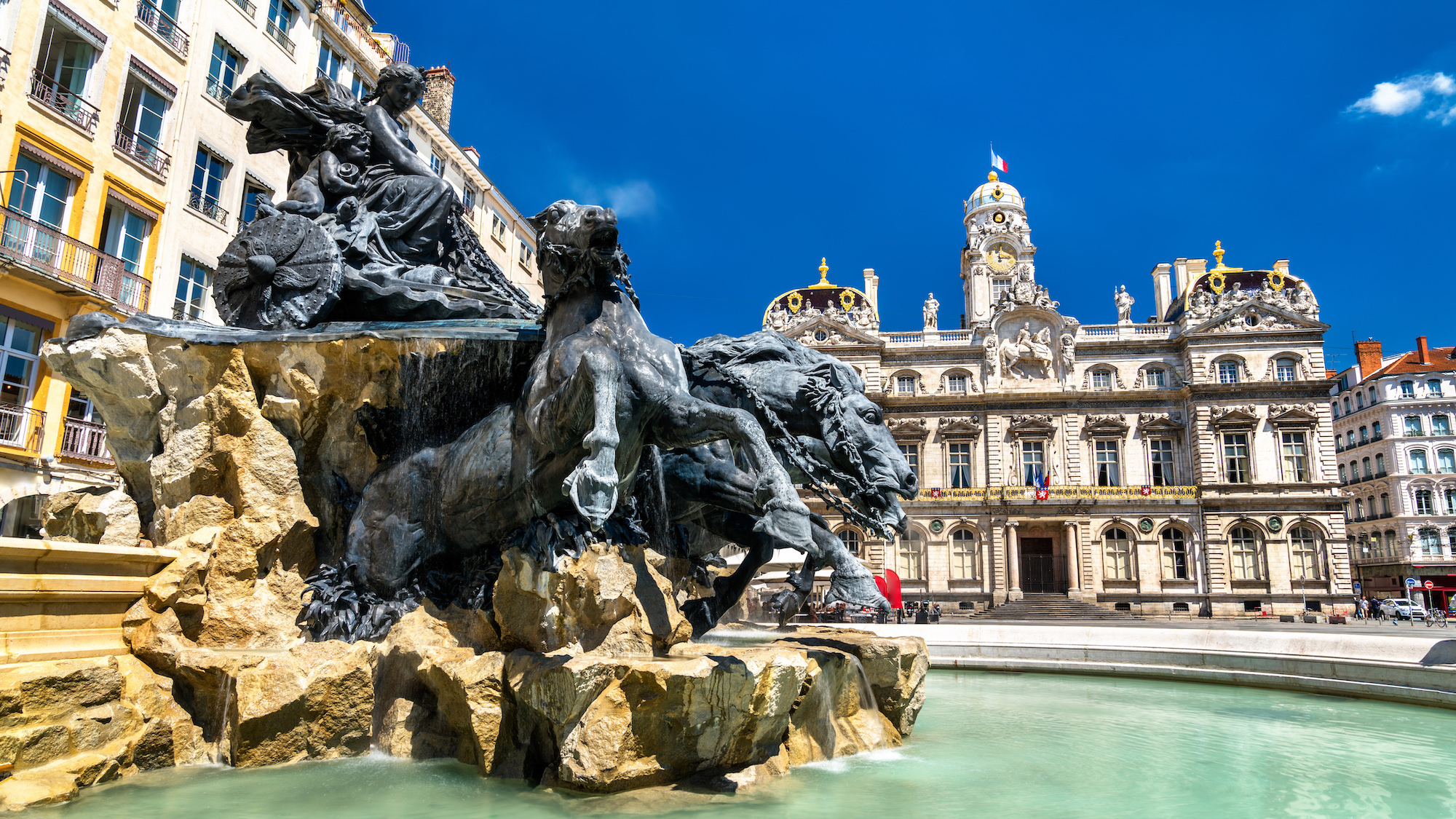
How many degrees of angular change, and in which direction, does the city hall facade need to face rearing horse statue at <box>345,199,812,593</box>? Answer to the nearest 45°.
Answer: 0° — it already faces it

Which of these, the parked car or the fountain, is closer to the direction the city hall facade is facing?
the fountain

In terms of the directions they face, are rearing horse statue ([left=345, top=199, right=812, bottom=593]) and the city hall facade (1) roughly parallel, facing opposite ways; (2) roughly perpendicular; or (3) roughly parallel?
roughly perpendicular

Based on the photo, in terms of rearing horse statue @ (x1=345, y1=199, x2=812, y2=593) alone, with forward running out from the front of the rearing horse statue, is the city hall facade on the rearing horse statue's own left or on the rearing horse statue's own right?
on the rearing horse statue's own left

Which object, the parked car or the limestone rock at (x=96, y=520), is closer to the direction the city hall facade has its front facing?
the limestone rock

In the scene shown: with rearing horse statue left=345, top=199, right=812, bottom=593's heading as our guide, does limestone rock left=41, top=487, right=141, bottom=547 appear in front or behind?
behind

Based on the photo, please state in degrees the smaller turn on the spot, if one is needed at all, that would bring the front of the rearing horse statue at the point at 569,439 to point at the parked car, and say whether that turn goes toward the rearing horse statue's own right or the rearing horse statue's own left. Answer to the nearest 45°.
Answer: approximately 90° to the rearing horse statue's own left

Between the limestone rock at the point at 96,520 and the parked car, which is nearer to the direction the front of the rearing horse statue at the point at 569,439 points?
the parked car

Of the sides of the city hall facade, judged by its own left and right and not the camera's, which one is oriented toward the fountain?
front
